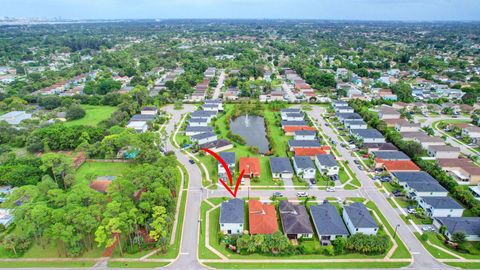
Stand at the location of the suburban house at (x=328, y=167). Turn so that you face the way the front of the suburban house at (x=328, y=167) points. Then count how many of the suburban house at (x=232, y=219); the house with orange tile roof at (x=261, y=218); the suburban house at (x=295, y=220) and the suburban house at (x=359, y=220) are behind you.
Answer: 0

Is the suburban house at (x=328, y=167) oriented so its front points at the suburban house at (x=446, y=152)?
no

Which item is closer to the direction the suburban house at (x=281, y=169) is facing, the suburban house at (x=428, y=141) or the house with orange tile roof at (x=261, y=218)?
the house with orange tile roof

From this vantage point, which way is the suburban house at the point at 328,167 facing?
toward the camera

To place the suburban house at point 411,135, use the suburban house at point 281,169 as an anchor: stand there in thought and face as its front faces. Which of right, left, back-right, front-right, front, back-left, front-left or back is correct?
back-left

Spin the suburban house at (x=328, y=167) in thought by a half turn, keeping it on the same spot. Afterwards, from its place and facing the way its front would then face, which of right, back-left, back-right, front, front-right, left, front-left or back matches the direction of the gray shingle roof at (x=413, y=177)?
right

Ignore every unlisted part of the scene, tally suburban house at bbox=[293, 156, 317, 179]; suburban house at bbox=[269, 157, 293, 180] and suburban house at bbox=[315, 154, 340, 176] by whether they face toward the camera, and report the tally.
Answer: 3

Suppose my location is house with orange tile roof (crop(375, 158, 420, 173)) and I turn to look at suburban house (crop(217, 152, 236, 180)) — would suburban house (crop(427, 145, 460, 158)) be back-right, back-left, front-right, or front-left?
back-right

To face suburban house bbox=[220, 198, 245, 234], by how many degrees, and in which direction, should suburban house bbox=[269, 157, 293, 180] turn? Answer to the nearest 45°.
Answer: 0° — it already faces it

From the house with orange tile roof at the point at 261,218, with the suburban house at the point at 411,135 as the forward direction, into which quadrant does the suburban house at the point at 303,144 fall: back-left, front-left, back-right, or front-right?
front-left

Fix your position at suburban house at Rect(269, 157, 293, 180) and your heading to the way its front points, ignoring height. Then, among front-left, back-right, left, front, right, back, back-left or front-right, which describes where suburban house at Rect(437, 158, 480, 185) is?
left

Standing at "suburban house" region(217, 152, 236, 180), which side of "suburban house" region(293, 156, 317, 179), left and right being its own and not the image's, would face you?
right

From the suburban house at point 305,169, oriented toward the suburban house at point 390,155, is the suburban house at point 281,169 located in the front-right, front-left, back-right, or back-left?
back-left

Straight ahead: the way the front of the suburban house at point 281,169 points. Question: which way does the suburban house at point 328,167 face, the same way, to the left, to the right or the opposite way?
the same way

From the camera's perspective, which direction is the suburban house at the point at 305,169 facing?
toward the camera

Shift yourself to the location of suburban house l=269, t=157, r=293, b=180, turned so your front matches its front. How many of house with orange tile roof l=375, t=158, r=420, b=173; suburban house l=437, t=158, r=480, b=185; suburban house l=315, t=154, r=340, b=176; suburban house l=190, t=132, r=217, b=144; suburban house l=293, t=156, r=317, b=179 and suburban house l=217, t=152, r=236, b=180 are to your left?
4

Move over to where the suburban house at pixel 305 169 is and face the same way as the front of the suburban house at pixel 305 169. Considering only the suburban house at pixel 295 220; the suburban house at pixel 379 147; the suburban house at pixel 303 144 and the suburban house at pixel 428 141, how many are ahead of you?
1
